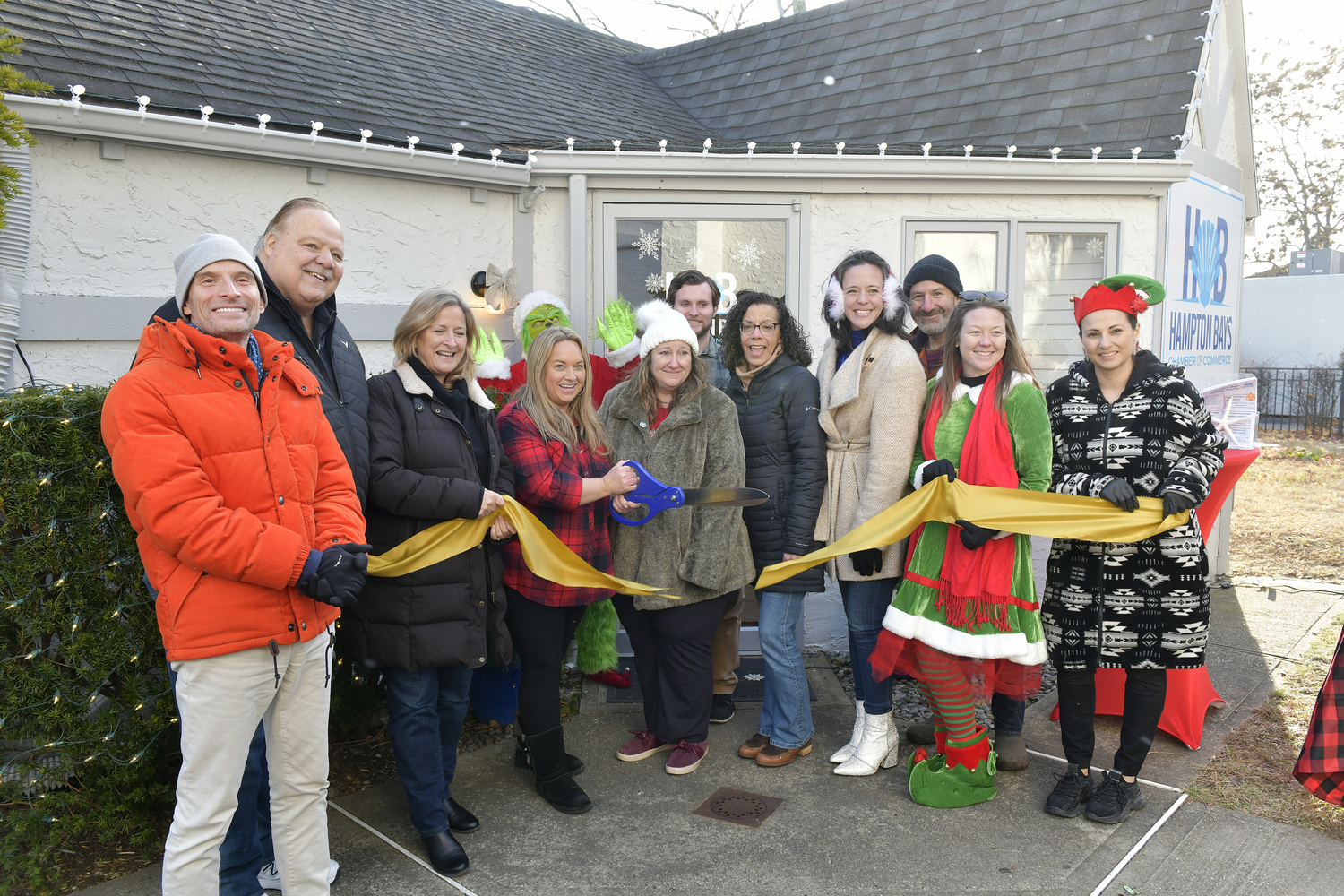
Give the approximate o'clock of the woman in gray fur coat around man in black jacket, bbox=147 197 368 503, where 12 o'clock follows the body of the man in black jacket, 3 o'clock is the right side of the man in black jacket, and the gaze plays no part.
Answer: The woman in gray fur coat is roughly at 10 o'clock from the man in black jacket.

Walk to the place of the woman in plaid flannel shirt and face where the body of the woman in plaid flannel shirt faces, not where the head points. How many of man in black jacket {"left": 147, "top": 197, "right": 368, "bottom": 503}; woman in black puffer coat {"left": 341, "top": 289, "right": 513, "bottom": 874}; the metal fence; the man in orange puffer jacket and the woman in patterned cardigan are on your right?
3

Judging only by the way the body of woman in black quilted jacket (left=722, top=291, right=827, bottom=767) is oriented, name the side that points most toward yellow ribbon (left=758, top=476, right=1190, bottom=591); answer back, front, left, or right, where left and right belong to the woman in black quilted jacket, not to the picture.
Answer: left

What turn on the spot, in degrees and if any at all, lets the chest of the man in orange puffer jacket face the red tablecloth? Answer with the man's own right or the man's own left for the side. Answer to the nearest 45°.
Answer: approximately 45° to the man's own left
